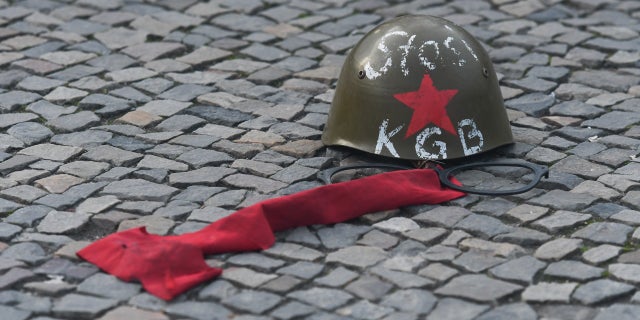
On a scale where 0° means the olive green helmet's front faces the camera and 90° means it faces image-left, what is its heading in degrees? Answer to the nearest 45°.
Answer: approximately 0°

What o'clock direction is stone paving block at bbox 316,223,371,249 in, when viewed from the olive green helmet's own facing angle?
The stone paving block is roughly at 1 o'clock from the olive green helmet.
